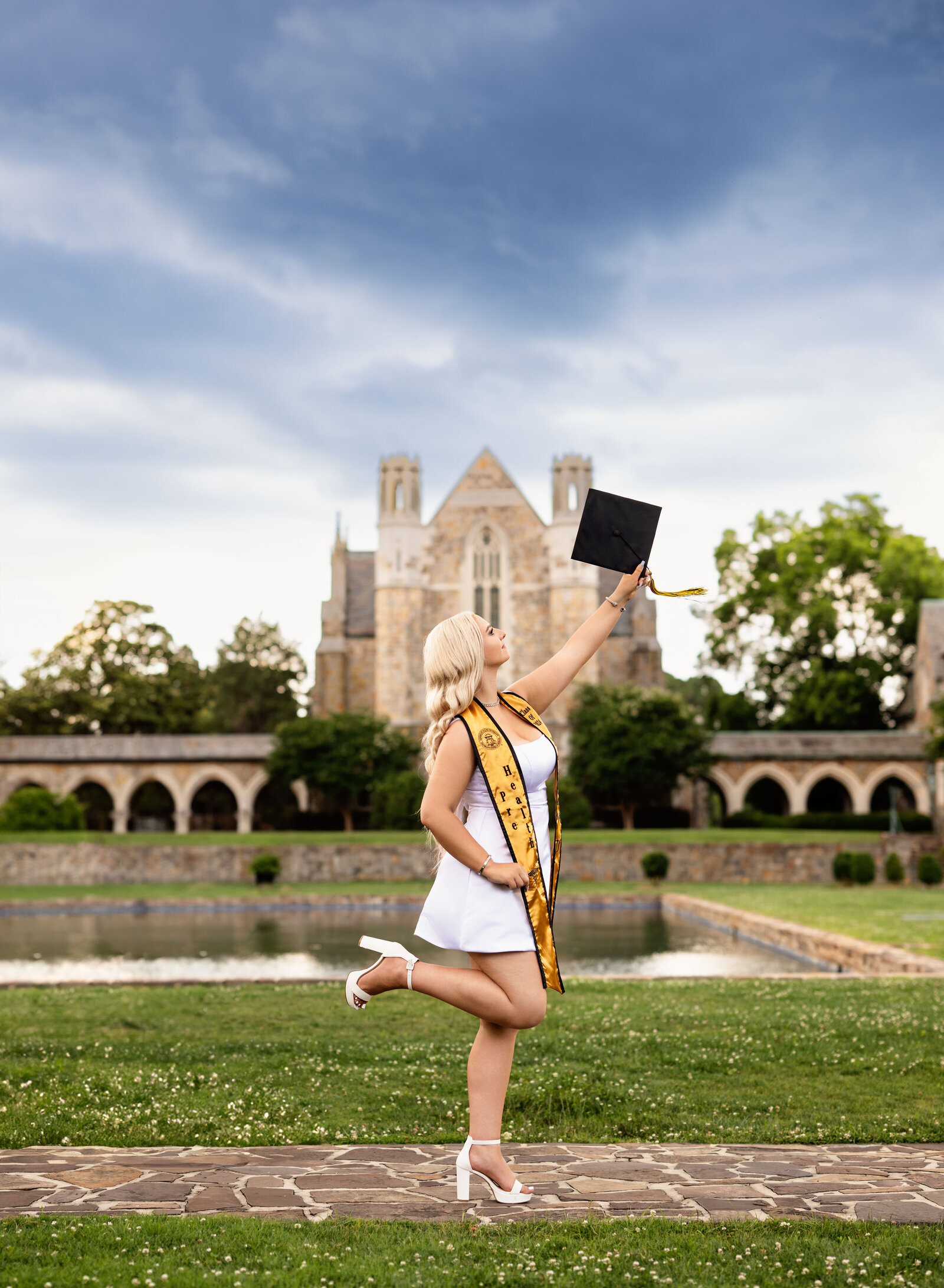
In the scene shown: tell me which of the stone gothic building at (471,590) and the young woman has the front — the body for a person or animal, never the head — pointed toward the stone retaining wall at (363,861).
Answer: the stone gothic building

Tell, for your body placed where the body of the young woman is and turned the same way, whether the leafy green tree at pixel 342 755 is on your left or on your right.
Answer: on your left

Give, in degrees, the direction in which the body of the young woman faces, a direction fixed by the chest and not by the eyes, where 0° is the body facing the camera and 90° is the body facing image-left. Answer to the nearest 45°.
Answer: approximately 270°

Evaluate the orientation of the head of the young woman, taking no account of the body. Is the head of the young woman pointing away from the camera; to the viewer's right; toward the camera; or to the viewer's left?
to the viewer's right

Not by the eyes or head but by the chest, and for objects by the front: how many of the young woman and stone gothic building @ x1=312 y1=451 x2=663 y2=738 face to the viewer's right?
1

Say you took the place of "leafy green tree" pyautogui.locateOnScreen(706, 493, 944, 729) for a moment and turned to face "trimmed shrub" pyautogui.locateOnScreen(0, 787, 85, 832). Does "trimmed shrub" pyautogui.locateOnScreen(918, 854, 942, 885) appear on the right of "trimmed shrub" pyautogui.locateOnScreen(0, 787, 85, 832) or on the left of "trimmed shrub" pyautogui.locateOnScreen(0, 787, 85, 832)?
left

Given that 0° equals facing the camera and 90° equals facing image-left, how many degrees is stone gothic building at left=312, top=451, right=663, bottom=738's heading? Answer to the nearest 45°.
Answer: approximately 0°

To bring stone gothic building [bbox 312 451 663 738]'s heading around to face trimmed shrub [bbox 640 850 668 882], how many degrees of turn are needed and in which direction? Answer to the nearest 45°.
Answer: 0° — it already faces it

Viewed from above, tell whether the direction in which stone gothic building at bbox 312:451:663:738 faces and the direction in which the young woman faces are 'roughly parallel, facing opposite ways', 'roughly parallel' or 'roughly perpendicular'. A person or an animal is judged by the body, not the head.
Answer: roughly perpendicular

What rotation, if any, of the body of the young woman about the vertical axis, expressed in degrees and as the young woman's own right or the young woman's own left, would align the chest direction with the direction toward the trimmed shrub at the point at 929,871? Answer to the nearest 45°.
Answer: approximately 90° to the young woman's own left

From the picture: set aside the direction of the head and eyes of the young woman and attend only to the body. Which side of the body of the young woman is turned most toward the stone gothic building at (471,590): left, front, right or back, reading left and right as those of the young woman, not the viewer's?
left
